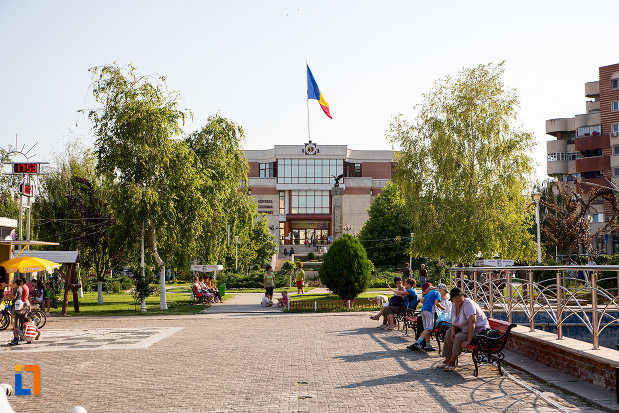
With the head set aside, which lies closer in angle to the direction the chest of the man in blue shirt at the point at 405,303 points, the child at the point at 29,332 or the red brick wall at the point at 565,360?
the child

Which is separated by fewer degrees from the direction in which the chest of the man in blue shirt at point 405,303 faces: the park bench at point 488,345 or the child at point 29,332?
the child

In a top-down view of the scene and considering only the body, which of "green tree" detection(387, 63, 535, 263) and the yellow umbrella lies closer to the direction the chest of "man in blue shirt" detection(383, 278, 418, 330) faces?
the yellow umbrella

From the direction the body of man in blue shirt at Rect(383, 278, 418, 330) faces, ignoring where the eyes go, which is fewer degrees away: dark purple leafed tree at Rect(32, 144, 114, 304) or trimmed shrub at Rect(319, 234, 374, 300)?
the dark purple leafed tree

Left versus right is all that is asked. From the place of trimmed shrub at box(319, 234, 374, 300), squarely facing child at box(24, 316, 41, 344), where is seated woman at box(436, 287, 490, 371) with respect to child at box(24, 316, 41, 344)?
left

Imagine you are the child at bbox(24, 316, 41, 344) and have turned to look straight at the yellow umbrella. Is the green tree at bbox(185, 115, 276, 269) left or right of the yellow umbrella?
right

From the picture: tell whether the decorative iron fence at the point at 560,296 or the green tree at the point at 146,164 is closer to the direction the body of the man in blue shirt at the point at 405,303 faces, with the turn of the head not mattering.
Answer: the green tree

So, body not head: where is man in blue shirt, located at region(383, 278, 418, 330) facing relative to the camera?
to the viewer's left

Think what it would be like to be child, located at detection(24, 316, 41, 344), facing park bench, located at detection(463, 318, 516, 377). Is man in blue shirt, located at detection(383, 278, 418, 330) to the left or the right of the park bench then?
left

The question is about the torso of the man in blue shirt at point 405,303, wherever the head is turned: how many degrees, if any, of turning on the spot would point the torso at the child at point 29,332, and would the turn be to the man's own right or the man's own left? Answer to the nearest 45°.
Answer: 0° — they already face them

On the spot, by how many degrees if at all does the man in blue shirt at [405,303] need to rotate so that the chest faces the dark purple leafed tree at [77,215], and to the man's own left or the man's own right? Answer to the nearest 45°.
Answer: approximately 45° to the man's own right
